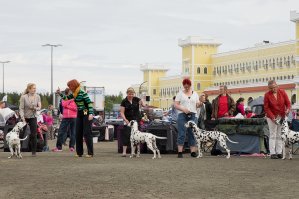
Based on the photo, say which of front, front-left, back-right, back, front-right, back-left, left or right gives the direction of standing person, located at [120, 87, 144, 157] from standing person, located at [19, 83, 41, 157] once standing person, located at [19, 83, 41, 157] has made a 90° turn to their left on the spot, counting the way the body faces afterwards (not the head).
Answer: front-right

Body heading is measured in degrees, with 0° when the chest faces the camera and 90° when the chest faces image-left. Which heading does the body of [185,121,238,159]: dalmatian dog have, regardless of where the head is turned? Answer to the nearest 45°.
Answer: approximately 90°

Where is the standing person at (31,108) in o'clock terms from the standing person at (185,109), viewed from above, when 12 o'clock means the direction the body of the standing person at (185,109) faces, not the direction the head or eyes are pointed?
the standing person at (31,108) is roughly at 3 o'clock from the standing person at (185,109).

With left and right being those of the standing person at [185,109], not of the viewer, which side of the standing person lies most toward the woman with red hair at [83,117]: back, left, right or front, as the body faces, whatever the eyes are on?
right

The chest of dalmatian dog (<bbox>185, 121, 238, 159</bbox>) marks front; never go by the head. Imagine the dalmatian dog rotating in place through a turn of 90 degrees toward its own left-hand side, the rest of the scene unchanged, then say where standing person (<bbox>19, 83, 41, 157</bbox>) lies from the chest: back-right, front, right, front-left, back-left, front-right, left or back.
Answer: right

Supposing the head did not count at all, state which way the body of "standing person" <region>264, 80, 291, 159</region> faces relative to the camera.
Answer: toward the camera

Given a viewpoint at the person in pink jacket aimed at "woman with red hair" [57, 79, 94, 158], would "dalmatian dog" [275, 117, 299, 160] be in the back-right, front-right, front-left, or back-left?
front-left

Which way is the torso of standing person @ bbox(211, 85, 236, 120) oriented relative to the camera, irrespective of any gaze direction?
toward the camera

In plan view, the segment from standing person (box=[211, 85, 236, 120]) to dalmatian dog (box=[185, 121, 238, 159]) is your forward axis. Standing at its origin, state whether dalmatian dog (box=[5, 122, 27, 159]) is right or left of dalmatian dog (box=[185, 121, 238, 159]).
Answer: right

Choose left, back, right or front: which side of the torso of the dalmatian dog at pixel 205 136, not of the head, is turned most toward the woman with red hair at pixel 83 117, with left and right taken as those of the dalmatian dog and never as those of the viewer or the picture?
front

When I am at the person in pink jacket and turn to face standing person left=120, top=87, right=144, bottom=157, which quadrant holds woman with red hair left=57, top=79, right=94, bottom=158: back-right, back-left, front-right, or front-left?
front-right

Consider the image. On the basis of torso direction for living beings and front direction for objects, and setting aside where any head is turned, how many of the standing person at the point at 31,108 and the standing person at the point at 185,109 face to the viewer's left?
0

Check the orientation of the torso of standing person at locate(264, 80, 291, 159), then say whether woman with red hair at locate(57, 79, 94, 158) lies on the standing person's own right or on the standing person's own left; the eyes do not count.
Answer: on the standing person's own right

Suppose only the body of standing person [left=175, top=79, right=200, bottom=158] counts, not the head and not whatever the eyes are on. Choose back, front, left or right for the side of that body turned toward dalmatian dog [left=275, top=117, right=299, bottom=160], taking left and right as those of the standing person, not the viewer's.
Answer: left

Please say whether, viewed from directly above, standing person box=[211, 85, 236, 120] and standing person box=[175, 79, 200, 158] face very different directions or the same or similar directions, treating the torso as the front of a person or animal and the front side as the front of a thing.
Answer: same or similar directions

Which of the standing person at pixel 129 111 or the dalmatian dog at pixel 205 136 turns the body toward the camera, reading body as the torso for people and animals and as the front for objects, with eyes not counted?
the standing person
